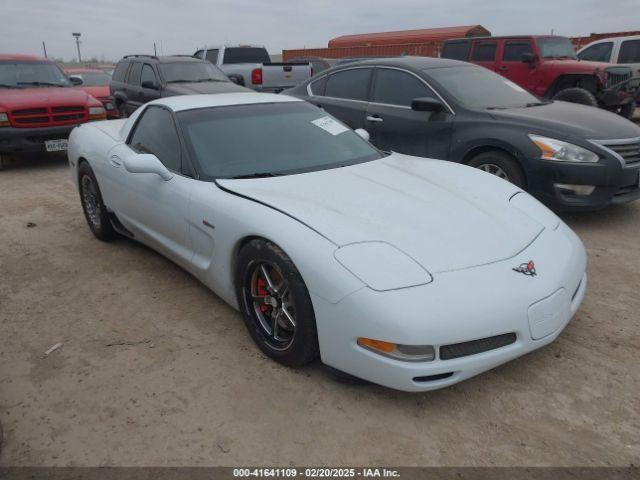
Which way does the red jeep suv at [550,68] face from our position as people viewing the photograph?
facing the viewer and to the right of the viewer

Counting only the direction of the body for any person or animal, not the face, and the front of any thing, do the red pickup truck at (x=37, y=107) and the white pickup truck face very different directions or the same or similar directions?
very different directions

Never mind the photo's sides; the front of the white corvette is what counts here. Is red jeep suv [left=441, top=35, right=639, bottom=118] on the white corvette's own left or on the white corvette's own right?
on the white corvette's own left

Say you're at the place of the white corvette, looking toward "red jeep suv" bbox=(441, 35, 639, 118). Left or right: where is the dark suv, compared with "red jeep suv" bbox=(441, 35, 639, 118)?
left

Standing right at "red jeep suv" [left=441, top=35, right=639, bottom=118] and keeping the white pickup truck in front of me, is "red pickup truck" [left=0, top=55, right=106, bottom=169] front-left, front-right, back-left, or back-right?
front-left

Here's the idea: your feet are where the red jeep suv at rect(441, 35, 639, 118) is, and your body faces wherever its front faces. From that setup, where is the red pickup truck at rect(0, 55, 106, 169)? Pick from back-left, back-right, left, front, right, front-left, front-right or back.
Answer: right

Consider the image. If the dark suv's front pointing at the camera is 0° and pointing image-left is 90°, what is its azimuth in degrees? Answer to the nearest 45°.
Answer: approximately 315°

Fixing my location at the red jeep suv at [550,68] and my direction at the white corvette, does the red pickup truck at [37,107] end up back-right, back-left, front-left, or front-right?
front-right

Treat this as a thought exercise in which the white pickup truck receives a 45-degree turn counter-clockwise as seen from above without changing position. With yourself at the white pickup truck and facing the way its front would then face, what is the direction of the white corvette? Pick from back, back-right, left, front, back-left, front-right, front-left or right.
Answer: left

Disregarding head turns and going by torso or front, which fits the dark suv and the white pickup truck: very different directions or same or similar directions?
very different directions

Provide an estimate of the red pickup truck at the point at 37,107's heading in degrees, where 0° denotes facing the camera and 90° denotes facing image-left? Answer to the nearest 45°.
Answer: approximately 315°

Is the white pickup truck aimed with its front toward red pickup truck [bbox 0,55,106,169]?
no

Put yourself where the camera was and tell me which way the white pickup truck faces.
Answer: facing away from the viewer and to the left of the viewer

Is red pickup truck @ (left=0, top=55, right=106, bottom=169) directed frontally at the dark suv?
no

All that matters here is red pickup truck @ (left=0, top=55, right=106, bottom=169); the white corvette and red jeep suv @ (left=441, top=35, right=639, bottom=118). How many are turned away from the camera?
0

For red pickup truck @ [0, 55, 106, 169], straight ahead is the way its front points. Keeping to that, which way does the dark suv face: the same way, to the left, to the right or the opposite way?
the same way

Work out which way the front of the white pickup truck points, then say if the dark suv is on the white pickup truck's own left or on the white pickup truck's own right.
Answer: on the white pickup truck's own left

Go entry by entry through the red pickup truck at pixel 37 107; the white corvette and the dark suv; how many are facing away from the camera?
0
